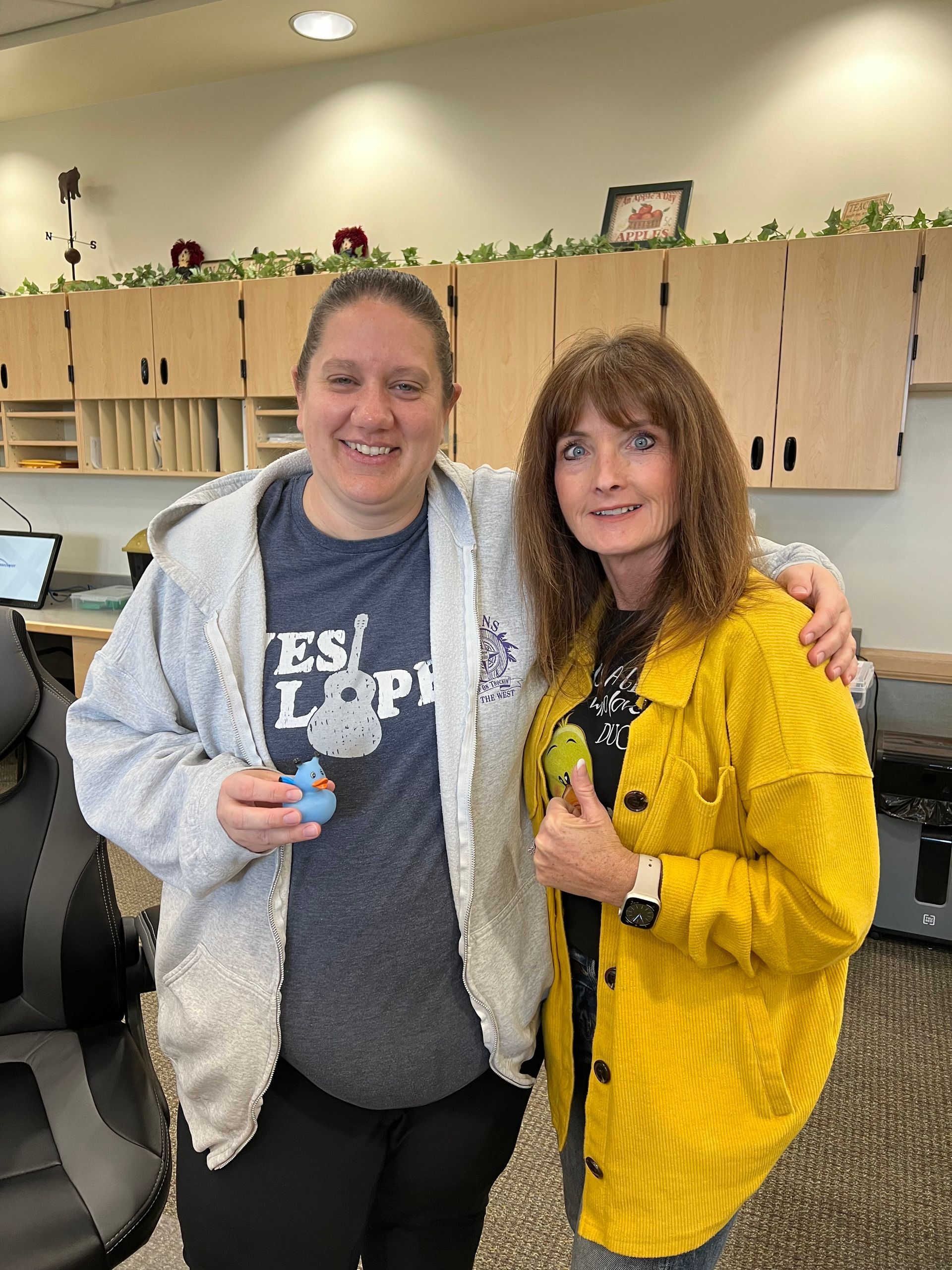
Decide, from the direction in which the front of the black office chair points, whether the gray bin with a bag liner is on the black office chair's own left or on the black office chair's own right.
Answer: on the black office chair's own left

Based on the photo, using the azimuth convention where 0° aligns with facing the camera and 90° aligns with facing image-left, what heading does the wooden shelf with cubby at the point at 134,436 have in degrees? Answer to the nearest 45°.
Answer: approximately 0°

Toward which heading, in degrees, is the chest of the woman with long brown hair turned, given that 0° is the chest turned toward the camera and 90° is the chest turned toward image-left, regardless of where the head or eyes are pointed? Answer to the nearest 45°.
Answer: approximately 45°

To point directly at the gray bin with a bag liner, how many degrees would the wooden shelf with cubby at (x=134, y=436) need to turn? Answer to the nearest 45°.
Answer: approximately 45° to its left

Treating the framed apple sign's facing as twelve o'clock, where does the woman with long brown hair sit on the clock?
The woman with long brown hair is roughly at 12 o'clock from the framed apple sign.

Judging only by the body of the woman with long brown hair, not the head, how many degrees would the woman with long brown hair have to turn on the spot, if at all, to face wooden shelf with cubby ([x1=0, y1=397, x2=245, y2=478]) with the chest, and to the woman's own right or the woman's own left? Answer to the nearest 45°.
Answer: approximately 90° to the woman's own right
